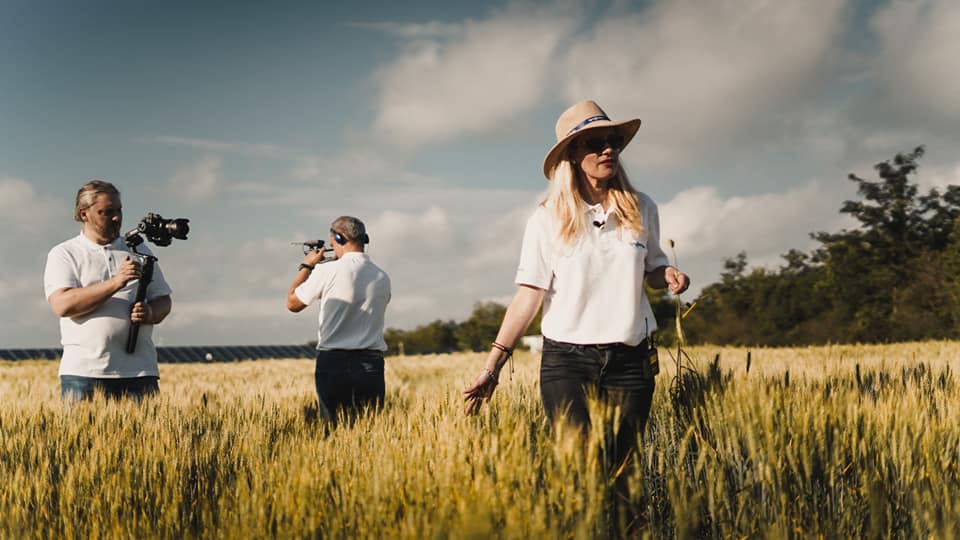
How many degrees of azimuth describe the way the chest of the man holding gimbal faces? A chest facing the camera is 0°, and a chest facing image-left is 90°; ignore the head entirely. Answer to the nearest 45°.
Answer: approximately 315°

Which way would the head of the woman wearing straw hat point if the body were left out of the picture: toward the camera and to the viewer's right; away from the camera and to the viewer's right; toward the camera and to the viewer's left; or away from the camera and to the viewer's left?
toward the camera and to the viewer's right
